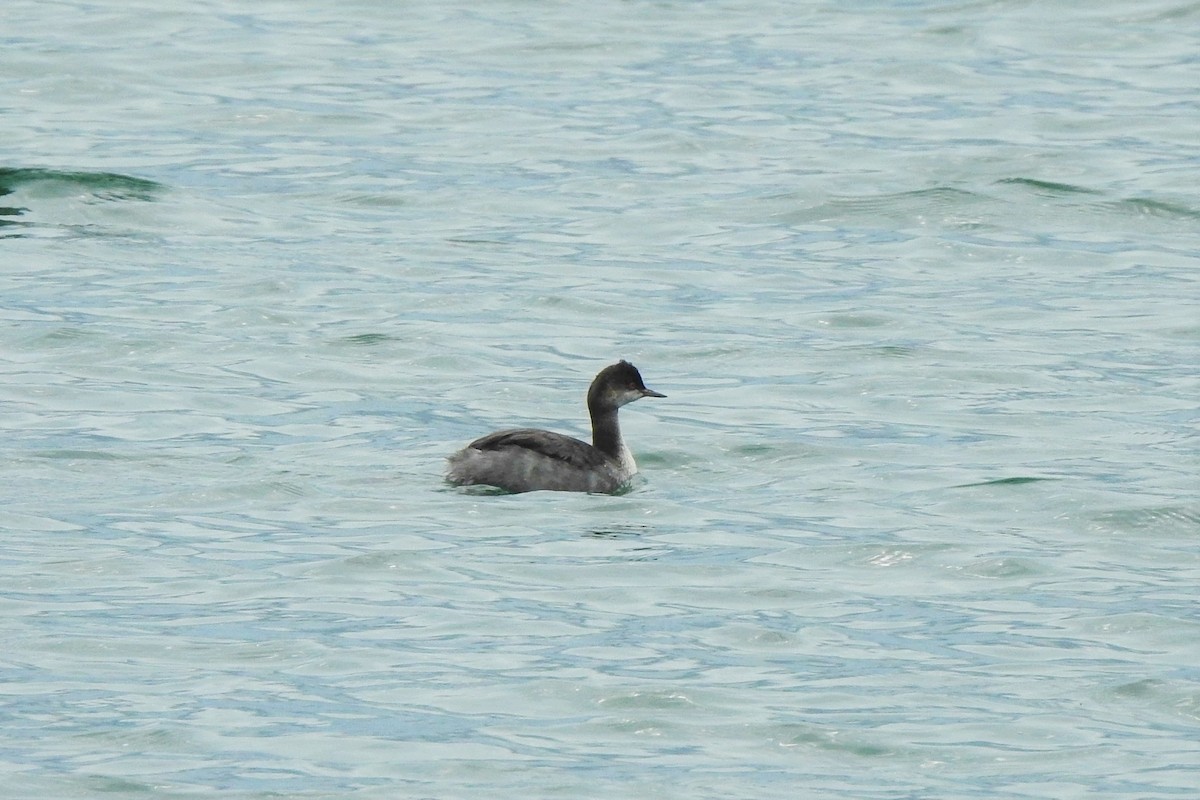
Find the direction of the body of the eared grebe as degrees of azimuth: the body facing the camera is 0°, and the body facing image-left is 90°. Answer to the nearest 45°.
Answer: approximately 270°
